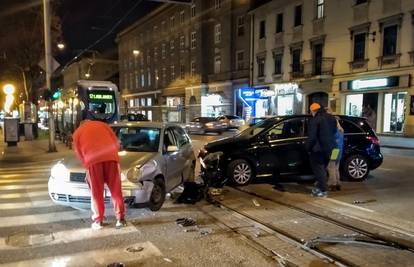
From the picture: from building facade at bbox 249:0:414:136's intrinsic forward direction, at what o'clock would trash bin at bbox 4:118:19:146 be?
The trash bin is roughly at 12 o'clock from the building facade.

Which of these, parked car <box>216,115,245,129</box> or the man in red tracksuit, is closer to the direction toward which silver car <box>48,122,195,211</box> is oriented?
the man in red tracksuit

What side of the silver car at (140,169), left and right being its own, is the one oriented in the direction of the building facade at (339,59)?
back

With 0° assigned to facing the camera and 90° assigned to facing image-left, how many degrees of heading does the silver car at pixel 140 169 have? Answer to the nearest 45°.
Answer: approximately 45°

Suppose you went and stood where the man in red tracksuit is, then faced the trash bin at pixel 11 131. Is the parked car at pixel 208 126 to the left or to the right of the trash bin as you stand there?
right

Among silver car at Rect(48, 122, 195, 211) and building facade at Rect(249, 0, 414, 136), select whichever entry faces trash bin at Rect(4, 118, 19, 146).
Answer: the building facade

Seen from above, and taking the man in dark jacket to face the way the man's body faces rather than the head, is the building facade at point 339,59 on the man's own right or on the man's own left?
on the man's own right

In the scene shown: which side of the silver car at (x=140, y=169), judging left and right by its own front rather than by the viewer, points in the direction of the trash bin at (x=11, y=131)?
right
